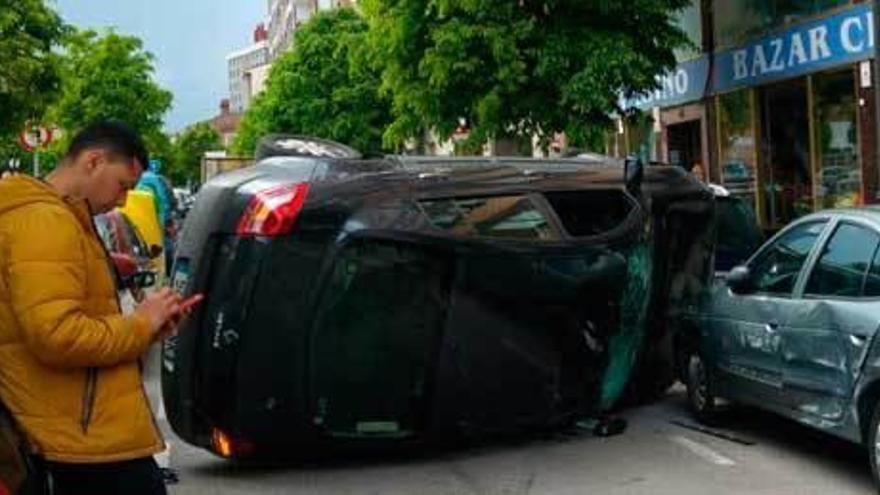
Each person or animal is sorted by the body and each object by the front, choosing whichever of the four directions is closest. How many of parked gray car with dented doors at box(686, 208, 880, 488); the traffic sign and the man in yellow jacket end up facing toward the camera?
1

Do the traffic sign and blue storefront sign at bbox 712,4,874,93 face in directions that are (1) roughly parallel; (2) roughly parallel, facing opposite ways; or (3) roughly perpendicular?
roughly perpendicular

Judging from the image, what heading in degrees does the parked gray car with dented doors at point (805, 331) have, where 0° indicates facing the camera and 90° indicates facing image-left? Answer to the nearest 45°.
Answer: approximately 135°

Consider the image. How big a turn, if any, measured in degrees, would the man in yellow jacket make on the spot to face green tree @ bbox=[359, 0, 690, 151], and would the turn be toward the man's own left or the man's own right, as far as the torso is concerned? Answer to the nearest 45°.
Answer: approximately 45° to the man's own left

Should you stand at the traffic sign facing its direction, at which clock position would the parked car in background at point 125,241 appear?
The parked car in background is roughly at 12 o'clock from the traffic sign.

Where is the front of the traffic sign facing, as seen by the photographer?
facing the viewer

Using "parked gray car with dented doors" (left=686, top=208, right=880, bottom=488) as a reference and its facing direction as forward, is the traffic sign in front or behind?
in front

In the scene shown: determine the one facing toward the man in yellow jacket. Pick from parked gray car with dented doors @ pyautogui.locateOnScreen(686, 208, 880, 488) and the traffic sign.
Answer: the traffic sign

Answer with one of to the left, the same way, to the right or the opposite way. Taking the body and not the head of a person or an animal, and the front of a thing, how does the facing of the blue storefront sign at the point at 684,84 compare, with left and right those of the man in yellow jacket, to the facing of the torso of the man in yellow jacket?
the opposite way

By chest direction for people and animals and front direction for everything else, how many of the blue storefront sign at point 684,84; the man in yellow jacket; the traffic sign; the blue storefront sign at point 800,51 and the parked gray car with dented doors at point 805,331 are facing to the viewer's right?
1

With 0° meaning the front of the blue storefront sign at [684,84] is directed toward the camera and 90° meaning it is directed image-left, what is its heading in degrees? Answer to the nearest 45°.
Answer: approximately 45°

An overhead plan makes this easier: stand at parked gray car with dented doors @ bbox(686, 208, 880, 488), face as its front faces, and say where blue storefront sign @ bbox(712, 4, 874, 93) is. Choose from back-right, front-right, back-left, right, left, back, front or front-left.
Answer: front-right

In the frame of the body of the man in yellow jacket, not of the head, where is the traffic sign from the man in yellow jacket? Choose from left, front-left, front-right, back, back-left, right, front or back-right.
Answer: left

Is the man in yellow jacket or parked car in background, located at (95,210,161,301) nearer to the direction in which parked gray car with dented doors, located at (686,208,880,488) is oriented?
the parked car in background

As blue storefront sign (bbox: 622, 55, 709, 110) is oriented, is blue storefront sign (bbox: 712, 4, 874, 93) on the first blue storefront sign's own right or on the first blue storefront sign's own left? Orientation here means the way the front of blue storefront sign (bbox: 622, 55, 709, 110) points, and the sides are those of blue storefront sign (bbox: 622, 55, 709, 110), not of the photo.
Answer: on the first blue storefront sign's own left

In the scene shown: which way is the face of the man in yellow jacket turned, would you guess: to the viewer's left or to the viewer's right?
to the viewer's right

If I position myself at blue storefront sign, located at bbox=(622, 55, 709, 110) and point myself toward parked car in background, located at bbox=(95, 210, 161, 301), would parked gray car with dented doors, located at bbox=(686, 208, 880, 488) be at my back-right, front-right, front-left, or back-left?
front-left
